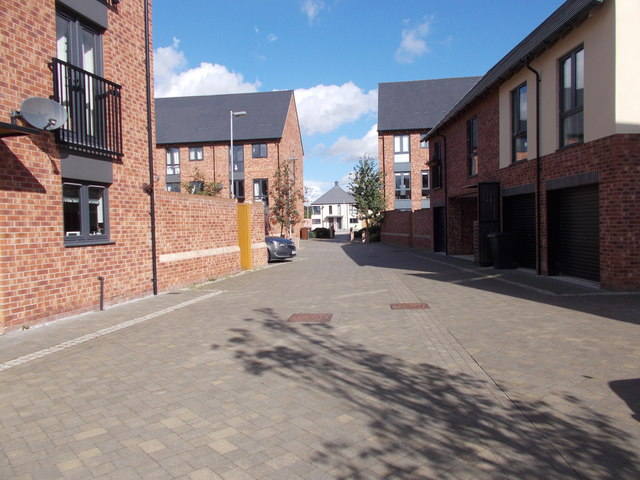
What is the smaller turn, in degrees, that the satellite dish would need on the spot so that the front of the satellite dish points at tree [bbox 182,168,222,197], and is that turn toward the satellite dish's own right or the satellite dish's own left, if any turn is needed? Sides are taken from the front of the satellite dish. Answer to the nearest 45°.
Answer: approximately 135° to the satellite dish's own left

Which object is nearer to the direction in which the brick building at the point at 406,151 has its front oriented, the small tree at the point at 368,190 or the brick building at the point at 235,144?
the small tree

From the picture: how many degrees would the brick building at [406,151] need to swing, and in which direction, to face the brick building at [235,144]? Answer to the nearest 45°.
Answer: approximately 90° to its right

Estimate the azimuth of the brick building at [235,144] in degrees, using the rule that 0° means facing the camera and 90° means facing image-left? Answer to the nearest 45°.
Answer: approximately 0°

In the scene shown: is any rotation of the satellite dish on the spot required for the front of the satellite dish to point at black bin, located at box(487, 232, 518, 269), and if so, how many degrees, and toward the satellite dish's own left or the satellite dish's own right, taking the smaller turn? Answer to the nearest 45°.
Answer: approximately 45° to the satellite dish's own left

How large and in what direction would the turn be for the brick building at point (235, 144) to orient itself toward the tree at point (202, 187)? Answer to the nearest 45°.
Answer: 0° — it already faces it

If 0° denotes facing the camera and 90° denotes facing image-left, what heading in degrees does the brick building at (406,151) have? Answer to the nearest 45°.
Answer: approximately 0°

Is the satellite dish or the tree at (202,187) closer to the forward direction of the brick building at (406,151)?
the satellite dish

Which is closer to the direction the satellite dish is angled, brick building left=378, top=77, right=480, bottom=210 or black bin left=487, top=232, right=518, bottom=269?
the black bin

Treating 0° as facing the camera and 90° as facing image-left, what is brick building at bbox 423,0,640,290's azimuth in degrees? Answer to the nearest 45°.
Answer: approximately 45°
